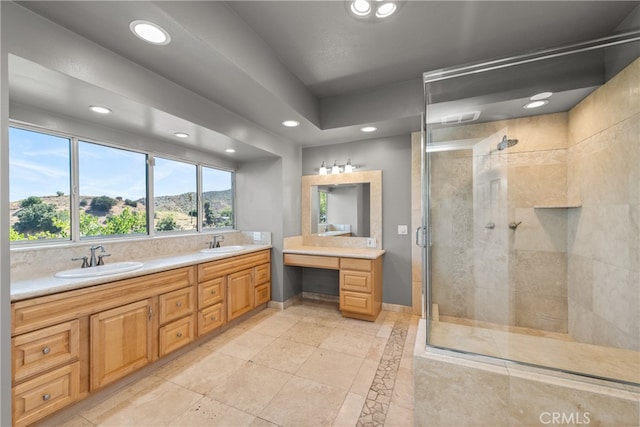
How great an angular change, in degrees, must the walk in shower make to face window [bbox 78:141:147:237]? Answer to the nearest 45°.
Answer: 0° — it already faces it

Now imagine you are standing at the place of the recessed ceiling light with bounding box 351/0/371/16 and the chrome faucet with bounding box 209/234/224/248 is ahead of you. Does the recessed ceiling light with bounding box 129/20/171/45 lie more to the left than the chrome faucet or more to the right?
left

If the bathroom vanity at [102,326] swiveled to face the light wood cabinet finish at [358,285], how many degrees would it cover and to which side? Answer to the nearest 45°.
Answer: approximately 45° to its left

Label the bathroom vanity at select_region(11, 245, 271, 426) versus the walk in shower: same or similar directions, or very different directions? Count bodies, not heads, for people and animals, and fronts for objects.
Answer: very different directions

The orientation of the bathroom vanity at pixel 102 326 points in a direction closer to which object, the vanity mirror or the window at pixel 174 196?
the vanity mirror

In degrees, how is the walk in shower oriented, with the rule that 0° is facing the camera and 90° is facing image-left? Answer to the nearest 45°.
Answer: approximately 45°

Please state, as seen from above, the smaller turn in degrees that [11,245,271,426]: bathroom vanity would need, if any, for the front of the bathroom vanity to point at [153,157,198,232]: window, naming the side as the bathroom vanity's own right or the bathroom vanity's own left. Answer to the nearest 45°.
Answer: approximately 90° to the bathroom vanity's own left
